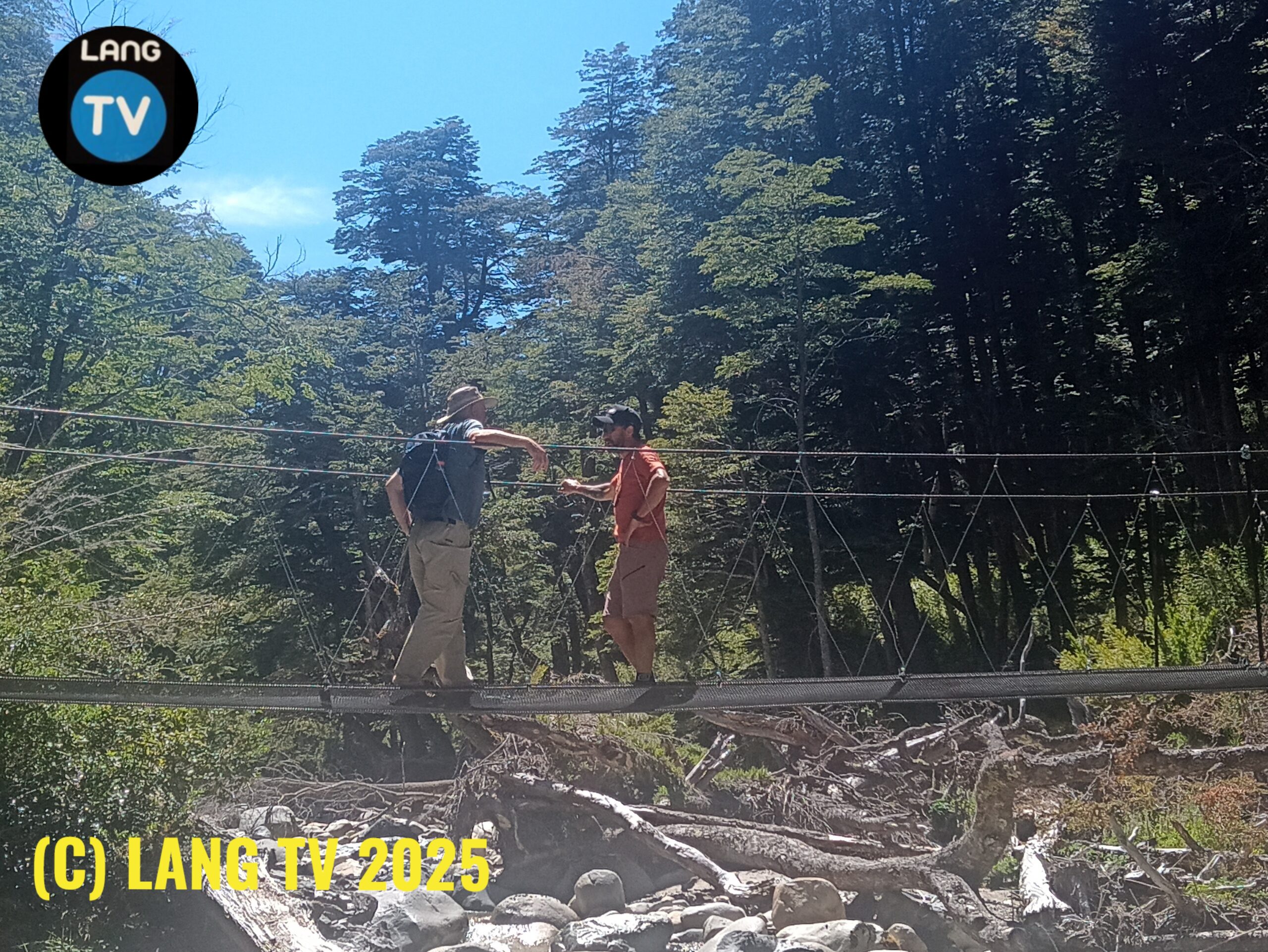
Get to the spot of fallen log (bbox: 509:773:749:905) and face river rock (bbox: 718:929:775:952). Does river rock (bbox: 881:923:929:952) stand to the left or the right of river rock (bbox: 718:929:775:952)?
left

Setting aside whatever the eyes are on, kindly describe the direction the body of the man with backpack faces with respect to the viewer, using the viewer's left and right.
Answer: facing away from the viewer and to the right of the viewer
